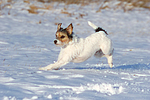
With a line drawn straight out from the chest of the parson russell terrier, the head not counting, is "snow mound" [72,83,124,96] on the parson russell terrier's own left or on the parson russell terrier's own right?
on the parson russell terrier's own left

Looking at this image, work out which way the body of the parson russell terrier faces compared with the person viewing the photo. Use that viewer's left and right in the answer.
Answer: facing to the left of the viewer
